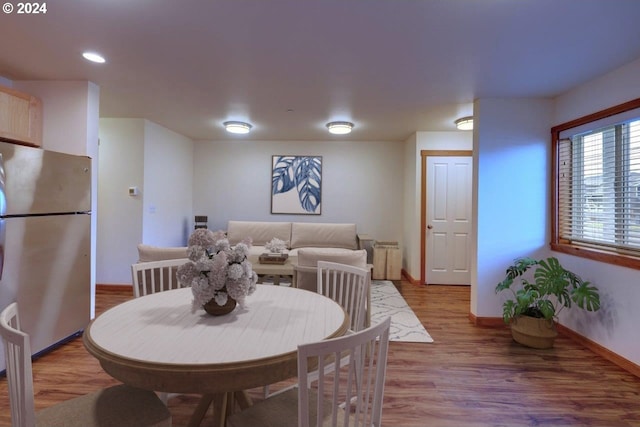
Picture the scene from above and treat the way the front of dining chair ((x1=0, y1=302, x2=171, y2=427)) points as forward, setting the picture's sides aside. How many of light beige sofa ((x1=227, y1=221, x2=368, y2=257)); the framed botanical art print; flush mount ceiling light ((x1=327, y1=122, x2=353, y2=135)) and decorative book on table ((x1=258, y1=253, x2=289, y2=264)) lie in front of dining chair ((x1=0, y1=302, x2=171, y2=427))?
4

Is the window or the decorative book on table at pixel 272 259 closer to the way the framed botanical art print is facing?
the decorative book on table

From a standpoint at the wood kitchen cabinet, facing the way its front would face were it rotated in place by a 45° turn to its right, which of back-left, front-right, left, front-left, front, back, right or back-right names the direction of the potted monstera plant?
front-left

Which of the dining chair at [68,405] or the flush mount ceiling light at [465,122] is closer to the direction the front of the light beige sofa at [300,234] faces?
the dining chair

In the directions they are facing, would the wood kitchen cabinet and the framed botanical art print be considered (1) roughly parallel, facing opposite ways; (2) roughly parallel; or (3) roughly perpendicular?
roughly perpendicular

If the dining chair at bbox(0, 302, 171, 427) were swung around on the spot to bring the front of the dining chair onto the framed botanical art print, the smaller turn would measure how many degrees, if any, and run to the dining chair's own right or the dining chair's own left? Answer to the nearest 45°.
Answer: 0° — it already faces it

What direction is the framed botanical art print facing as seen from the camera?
toward the camera

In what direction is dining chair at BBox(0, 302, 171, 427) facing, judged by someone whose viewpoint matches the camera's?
facing away from the viewer and to the right of the viewer

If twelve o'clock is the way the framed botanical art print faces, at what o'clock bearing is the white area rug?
The white area rug is roughly at 11 o'clock from the framed botanical art print.

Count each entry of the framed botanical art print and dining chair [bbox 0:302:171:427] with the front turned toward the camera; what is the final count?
1

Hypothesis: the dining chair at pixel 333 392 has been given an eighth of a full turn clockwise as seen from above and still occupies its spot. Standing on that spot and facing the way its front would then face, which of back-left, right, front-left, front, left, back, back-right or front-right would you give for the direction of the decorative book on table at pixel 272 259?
front

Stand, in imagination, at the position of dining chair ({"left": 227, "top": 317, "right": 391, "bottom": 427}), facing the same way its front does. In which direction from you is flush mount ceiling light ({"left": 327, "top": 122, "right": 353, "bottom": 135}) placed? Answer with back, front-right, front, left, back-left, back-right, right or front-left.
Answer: front-right

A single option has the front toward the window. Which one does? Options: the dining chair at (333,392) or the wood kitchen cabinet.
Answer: the wood kitchen cabinet

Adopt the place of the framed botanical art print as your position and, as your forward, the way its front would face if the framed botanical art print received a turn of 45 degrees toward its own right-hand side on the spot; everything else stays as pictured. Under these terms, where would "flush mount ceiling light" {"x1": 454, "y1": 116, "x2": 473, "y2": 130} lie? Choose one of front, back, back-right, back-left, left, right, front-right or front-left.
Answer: left

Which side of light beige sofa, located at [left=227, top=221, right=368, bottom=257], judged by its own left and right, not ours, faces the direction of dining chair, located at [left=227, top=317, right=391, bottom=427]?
front

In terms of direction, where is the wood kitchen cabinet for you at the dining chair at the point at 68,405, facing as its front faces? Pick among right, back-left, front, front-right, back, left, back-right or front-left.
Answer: front-left

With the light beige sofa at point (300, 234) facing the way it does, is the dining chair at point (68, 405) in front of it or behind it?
in front

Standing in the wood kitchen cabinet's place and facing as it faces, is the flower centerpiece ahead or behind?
ahead

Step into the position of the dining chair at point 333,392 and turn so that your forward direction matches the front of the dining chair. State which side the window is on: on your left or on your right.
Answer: on your right
